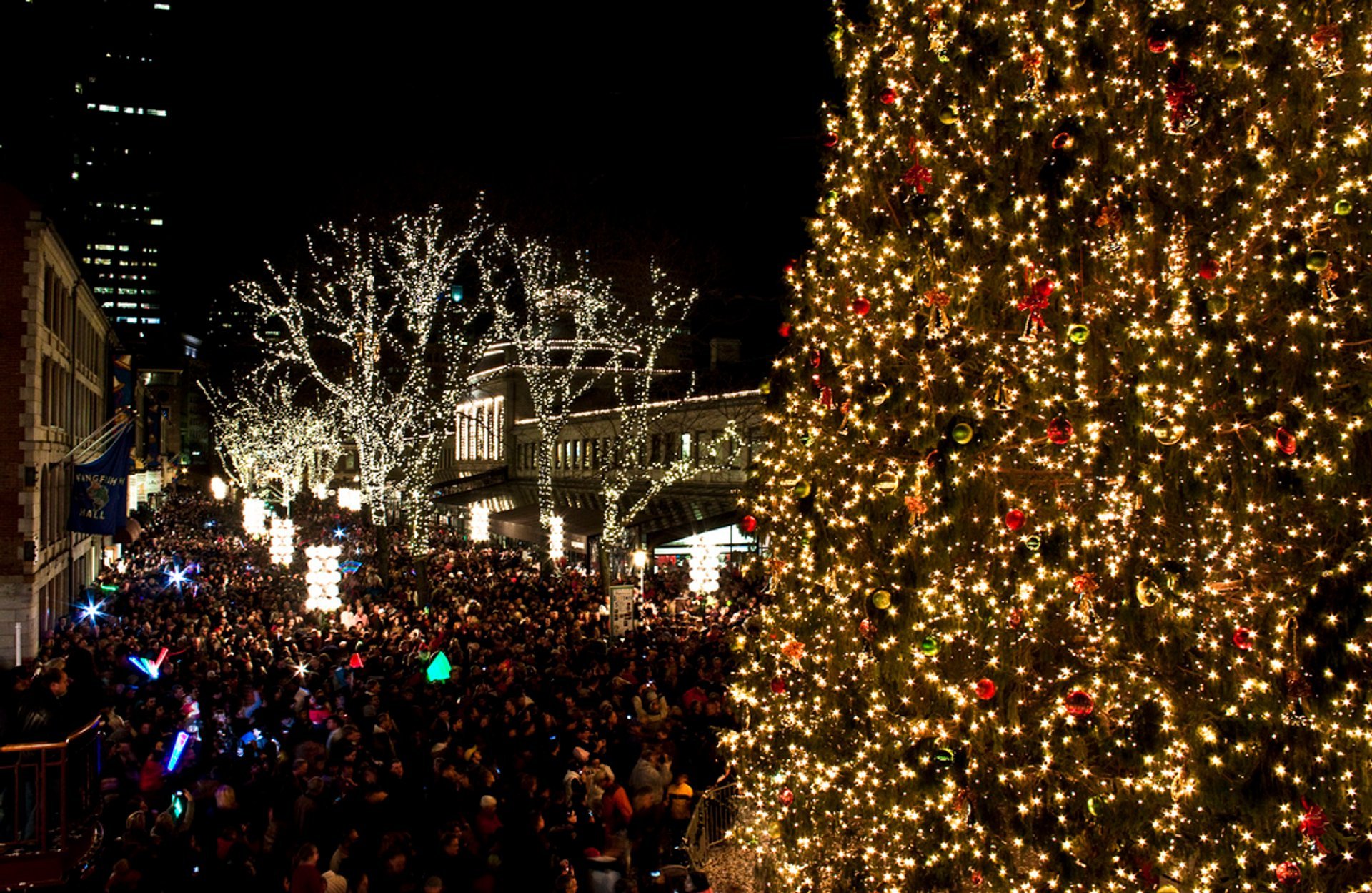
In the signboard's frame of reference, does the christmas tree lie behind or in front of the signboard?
in front

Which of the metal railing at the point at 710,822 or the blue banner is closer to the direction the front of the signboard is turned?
the metal railing

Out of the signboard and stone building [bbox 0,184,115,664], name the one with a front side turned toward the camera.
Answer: the signboard

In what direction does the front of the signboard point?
toward the camera

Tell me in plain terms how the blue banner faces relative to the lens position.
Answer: facing the viewer

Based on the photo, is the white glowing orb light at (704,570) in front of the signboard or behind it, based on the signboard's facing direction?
behind

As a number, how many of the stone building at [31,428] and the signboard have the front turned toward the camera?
1

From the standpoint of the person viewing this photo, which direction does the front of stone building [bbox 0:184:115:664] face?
facing to the right of the viewer
